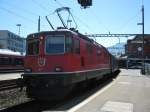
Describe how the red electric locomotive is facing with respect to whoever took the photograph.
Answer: facing the viewer and to the left of the viewer
